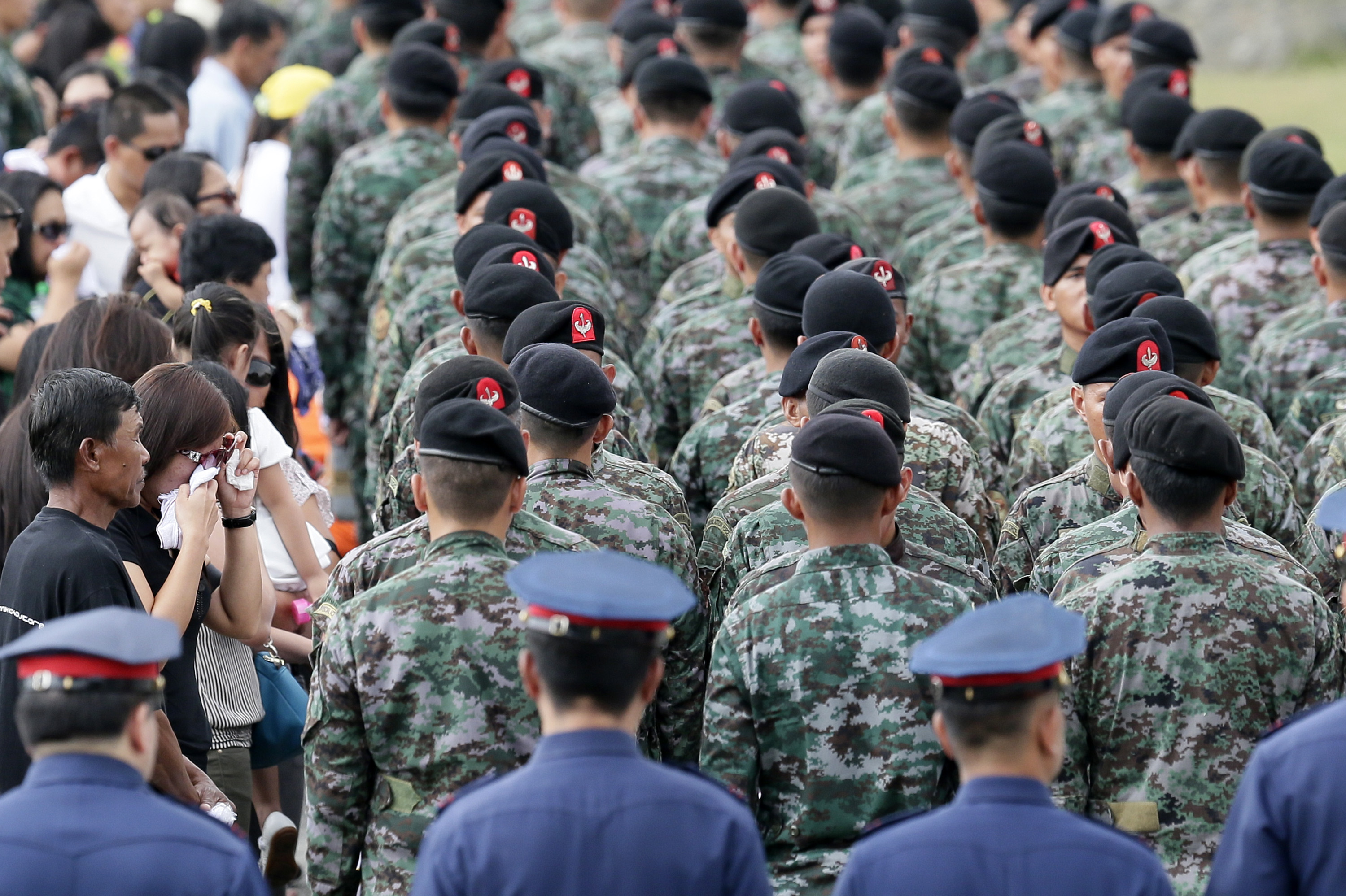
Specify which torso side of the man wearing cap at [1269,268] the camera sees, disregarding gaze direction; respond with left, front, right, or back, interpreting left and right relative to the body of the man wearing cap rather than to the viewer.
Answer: back

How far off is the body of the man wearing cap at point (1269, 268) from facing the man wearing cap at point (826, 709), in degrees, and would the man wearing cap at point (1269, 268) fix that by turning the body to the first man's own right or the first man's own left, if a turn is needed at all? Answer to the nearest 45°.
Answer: approximately 180°

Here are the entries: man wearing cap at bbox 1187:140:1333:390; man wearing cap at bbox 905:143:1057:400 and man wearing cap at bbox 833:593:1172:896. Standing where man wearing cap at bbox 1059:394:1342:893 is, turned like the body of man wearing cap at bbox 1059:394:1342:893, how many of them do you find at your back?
1

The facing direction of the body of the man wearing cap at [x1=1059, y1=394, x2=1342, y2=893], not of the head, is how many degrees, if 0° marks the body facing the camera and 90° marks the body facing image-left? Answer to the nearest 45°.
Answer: approximately 180°

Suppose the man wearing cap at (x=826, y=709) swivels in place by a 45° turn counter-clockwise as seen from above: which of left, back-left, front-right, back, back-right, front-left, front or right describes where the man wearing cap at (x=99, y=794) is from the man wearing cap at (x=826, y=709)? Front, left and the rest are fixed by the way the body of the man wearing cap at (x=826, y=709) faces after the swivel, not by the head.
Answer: left

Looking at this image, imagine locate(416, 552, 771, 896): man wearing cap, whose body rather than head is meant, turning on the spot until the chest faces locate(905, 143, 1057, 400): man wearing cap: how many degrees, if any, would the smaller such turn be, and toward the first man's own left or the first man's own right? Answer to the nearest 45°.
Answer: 0° — they already face them

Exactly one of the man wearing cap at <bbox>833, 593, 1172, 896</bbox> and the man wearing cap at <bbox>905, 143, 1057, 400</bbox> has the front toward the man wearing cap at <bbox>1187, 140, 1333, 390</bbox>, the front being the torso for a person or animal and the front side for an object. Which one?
the man wearing cap at <bbox>833, 593, 1172, 896</bbox>

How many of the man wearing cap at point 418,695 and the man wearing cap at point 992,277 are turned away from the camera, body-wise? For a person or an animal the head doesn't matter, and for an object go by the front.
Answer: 2

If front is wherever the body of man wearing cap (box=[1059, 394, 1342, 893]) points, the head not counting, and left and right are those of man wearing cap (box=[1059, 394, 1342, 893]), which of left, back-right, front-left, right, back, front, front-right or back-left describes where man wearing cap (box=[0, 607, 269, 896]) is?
back-left

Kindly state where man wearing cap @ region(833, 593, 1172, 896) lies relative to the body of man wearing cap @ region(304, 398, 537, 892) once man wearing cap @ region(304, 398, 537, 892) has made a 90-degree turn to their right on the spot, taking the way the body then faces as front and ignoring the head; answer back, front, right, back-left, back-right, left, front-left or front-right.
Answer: front-right

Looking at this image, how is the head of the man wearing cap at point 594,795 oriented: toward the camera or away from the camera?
away from the camera

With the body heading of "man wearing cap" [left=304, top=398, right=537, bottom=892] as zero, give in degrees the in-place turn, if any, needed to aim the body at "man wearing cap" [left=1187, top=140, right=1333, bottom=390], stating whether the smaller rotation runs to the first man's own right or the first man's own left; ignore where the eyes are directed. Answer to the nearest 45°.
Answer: approximately 45° to the first man's own right

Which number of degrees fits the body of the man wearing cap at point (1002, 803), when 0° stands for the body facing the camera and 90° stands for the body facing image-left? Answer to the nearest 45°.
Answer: approximately 180°

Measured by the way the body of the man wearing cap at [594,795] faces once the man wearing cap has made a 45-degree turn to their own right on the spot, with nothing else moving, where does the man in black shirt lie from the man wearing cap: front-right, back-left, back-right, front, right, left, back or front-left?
left

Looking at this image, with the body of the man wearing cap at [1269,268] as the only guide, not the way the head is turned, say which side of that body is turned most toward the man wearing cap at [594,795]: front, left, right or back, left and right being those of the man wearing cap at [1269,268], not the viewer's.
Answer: back

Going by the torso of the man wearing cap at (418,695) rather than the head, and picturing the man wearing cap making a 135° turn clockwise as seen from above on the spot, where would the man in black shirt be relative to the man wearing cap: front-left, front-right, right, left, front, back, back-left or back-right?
back

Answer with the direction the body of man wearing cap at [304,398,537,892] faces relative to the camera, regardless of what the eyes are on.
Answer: away from the camera

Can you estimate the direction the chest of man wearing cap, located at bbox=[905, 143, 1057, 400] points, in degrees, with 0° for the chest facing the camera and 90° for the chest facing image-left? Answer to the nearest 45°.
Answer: approximately 180°
